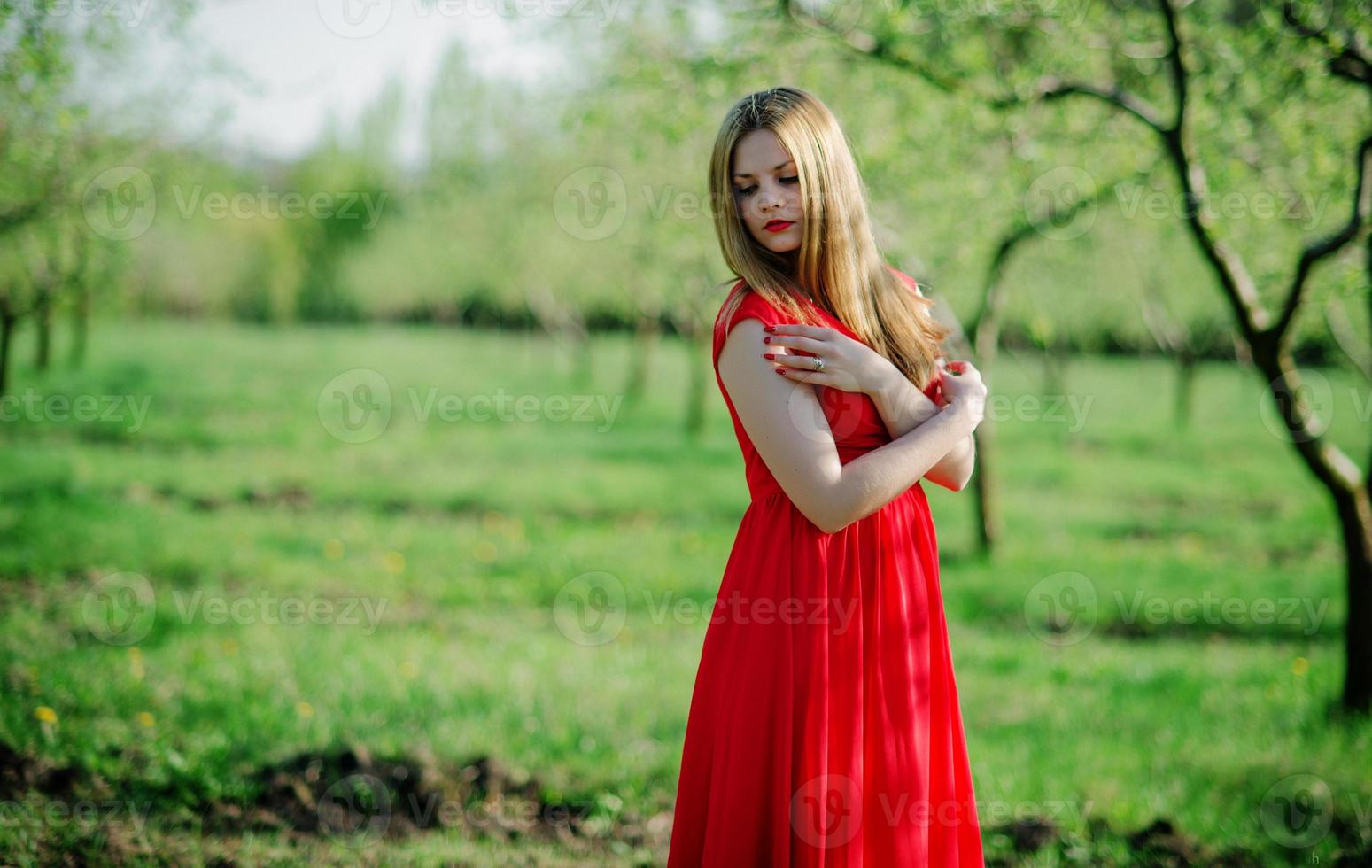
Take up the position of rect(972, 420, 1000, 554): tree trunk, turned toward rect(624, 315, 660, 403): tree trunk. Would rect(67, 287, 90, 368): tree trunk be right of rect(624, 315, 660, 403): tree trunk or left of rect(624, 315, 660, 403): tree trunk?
left

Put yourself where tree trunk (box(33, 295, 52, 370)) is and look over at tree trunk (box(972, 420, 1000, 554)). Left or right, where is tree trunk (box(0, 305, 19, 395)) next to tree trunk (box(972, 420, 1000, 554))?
right

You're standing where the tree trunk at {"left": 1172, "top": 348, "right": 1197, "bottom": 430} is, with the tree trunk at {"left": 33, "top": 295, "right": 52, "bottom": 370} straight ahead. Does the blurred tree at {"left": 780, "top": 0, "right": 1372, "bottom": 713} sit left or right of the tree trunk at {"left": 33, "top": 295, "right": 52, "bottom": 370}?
left

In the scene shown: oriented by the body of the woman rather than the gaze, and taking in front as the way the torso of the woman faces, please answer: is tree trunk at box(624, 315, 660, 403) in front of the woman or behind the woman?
behind

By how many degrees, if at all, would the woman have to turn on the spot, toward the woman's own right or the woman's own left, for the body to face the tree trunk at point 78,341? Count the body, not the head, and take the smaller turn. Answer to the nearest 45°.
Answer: approximately 180°

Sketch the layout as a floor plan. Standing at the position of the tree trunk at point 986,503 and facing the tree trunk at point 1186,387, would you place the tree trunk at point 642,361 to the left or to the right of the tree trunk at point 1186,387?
left

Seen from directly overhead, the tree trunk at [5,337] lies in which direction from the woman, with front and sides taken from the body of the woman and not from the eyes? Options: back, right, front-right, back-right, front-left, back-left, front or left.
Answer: back
